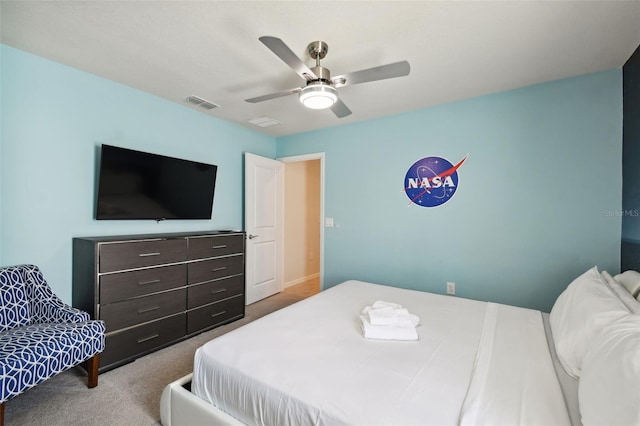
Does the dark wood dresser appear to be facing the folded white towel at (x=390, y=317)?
yes

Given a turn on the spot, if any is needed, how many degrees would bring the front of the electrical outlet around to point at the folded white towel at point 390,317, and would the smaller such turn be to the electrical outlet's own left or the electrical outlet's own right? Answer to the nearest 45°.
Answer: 0° — it already faces it

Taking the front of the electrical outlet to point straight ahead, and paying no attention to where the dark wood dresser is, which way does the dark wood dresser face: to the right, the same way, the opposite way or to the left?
to the left

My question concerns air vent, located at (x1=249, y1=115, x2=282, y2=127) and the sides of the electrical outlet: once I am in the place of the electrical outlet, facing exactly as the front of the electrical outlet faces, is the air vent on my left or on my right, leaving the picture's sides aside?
on my right

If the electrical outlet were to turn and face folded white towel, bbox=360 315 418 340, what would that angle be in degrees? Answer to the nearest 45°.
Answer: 0° — it already faces it

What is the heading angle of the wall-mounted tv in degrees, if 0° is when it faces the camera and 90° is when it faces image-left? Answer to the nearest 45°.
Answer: approximately 315°

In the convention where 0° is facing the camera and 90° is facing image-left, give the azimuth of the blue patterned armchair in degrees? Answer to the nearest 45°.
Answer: approximately 315°
